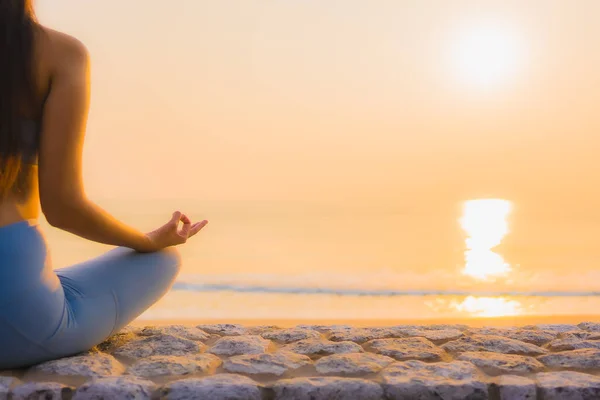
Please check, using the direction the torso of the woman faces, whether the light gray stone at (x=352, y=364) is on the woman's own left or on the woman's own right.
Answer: on the woman's own right

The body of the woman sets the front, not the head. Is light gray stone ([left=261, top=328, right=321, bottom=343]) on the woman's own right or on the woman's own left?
on the woman's own right

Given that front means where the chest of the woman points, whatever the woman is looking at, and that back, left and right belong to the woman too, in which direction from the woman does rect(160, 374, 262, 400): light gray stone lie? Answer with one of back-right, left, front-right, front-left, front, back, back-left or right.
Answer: right

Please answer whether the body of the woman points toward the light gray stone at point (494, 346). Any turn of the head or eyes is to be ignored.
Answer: no

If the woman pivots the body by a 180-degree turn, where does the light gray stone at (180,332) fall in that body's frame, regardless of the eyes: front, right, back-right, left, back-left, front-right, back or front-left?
back-left

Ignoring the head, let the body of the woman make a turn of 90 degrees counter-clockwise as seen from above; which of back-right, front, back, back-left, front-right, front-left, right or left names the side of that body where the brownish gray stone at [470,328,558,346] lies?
back

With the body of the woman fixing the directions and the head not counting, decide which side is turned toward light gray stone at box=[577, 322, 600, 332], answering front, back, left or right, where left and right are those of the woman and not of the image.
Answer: right

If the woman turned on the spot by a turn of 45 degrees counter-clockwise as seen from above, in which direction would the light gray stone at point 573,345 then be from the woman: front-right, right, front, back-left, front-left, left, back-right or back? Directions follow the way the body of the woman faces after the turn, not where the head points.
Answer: back-right

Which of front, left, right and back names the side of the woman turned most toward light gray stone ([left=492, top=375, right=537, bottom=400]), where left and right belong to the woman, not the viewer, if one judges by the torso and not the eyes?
right

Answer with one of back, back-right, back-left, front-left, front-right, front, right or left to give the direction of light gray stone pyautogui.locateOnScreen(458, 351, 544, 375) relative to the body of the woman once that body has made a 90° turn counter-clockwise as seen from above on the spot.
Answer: back

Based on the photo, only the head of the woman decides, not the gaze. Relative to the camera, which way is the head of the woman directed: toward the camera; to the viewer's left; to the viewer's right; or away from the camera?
away from the camera

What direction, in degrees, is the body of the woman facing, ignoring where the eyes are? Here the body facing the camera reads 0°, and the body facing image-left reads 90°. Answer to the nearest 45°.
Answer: approximately 180°

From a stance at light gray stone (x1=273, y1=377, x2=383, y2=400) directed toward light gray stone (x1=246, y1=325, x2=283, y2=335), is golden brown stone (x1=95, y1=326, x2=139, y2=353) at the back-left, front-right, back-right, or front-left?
front-left
